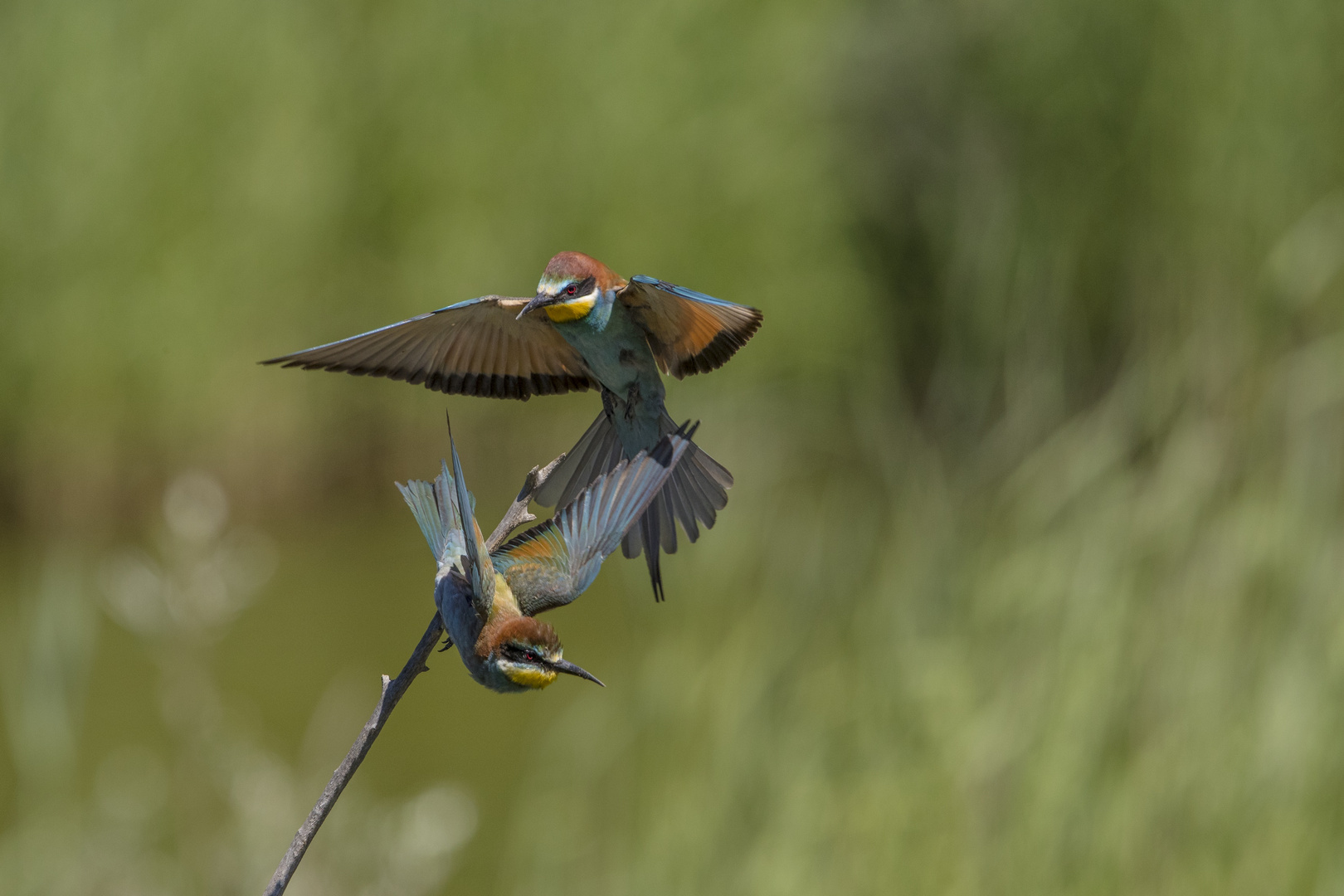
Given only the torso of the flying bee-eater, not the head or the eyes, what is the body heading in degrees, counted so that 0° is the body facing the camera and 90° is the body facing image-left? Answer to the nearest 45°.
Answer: approximately 45°
